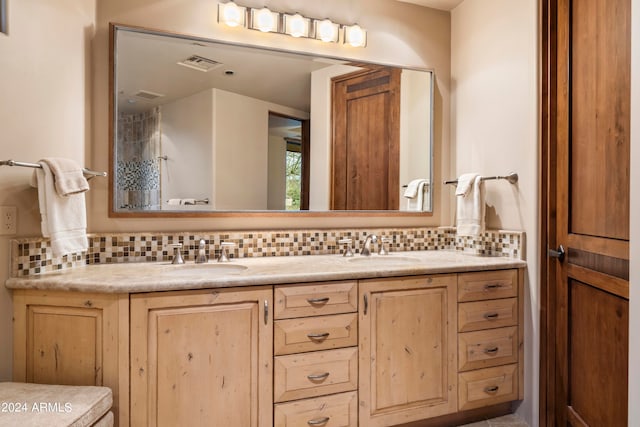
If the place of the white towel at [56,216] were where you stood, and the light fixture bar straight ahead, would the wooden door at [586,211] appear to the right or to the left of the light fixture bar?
right

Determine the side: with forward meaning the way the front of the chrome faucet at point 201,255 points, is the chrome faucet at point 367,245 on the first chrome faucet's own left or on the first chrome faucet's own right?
on the first chrome faucet's own left

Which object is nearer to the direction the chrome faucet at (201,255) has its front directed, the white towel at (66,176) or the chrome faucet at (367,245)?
the white towel

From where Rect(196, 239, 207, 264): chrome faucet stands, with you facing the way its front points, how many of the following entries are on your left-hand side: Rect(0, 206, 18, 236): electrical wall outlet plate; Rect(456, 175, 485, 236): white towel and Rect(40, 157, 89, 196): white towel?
1

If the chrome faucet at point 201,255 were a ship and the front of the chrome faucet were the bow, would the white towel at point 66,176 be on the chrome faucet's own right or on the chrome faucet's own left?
on the chrome faucet's own right

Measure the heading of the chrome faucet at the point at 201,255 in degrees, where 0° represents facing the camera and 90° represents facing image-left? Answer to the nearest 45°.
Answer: approximately 0°
